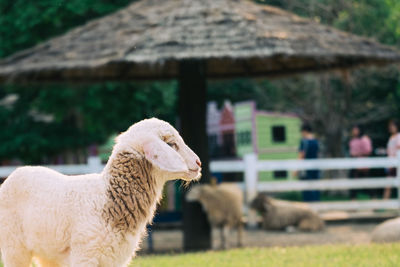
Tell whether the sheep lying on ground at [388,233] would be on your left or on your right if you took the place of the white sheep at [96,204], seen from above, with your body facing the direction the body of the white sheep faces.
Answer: on your left

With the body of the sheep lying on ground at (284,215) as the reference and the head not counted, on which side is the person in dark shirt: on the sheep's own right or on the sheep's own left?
on the sheep's own right

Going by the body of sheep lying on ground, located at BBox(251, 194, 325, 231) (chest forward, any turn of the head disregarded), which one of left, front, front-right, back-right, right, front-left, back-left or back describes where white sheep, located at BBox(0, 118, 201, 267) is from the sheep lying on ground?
left

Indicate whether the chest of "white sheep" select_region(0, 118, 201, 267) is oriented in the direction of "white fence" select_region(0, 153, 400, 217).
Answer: no

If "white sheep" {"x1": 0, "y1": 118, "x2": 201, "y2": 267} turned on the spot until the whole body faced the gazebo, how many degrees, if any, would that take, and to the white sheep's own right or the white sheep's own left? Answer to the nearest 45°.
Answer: approximately 90° to the white sheep's own left

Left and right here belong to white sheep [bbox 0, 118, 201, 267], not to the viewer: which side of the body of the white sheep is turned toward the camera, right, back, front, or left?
right

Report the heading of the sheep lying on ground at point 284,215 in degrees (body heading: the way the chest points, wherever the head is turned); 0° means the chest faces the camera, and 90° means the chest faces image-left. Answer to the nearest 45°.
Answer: approximately 90°

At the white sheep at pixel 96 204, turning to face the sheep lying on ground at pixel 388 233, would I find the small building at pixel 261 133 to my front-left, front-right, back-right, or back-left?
front-left

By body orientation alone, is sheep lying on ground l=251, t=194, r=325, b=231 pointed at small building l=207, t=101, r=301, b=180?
no
